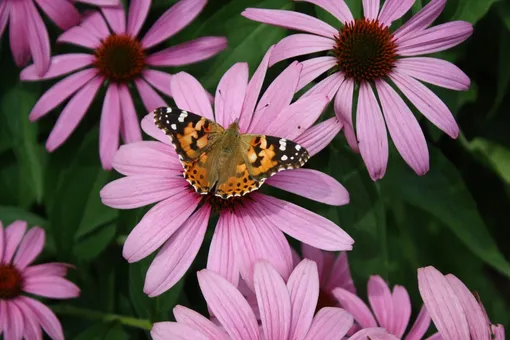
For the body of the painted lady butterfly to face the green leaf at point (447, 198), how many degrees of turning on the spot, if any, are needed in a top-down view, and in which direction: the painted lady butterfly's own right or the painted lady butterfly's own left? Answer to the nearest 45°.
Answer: approximately 45° to the painted lady butterfly's own right

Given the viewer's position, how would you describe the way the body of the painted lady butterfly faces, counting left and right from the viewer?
facing away from the viewer

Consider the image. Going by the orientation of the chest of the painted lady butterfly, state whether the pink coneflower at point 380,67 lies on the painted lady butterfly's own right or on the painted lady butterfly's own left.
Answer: on the painted lady butterfly's own right
